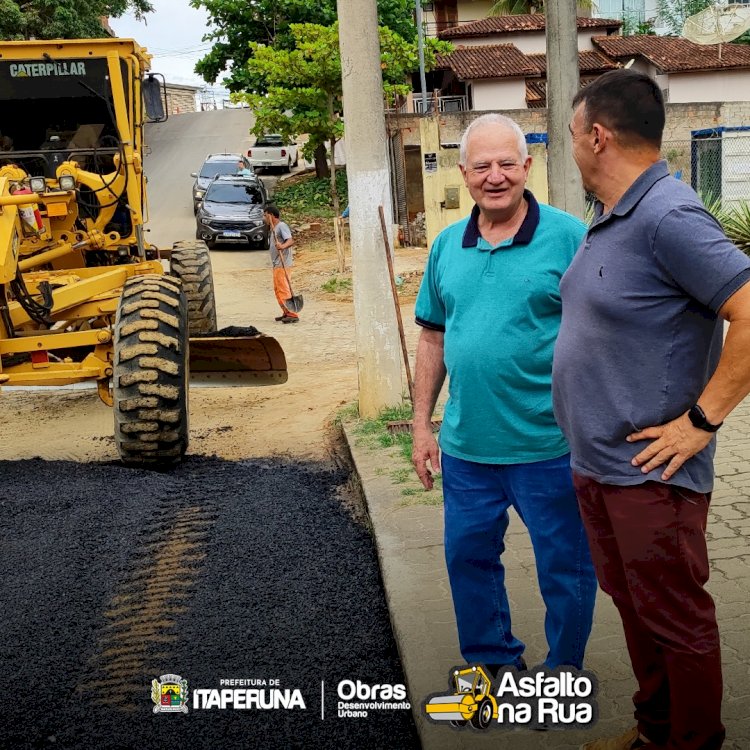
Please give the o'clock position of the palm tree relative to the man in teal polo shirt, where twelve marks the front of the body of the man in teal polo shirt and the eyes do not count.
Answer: The palm tree is roughly at 6 o'clock from the man in teal polo shirt.

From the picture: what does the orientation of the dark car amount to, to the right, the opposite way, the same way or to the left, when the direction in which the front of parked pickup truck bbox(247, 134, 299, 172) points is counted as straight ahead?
the opposite way

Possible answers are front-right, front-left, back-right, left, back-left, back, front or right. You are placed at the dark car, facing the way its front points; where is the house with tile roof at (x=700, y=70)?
back-left

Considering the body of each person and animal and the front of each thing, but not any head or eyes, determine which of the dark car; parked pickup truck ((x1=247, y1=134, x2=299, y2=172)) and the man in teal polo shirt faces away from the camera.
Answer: the parked pickup truck

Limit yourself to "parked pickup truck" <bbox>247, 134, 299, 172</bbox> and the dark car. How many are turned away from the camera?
1

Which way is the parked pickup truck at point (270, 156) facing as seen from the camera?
away from the camera

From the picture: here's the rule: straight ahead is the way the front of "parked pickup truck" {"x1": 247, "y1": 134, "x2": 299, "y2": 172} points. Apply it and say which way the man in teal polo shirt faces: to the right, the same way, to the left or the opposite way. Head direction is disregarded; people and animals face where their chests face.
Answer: the opposite way

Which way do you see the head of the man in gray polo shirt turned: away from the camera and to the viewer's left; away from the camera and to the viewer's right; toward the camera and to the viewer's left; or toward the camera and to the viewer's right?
away from the camera and to the viewer's left

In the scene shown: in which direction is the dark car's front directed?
toward the camera

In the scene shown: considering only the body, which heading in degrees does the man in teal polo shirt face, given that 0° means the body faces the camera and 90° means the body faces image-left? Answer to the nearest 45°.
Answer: approximately 0°

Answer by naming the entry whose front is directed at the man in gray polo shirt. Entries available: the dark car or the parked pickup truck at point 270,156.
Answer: the dark car

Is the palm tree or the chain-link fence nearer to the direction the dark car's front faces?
the chain-link fence

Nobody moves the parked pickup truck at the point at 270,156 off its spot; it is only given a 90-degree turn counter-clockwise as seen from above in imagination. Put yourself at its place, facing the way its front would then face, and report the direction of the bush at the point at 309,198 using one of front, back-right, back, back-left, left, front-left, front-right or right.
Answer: left

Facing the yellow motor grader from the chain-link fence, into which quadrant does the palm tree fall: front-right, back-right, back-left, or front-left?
back-right
